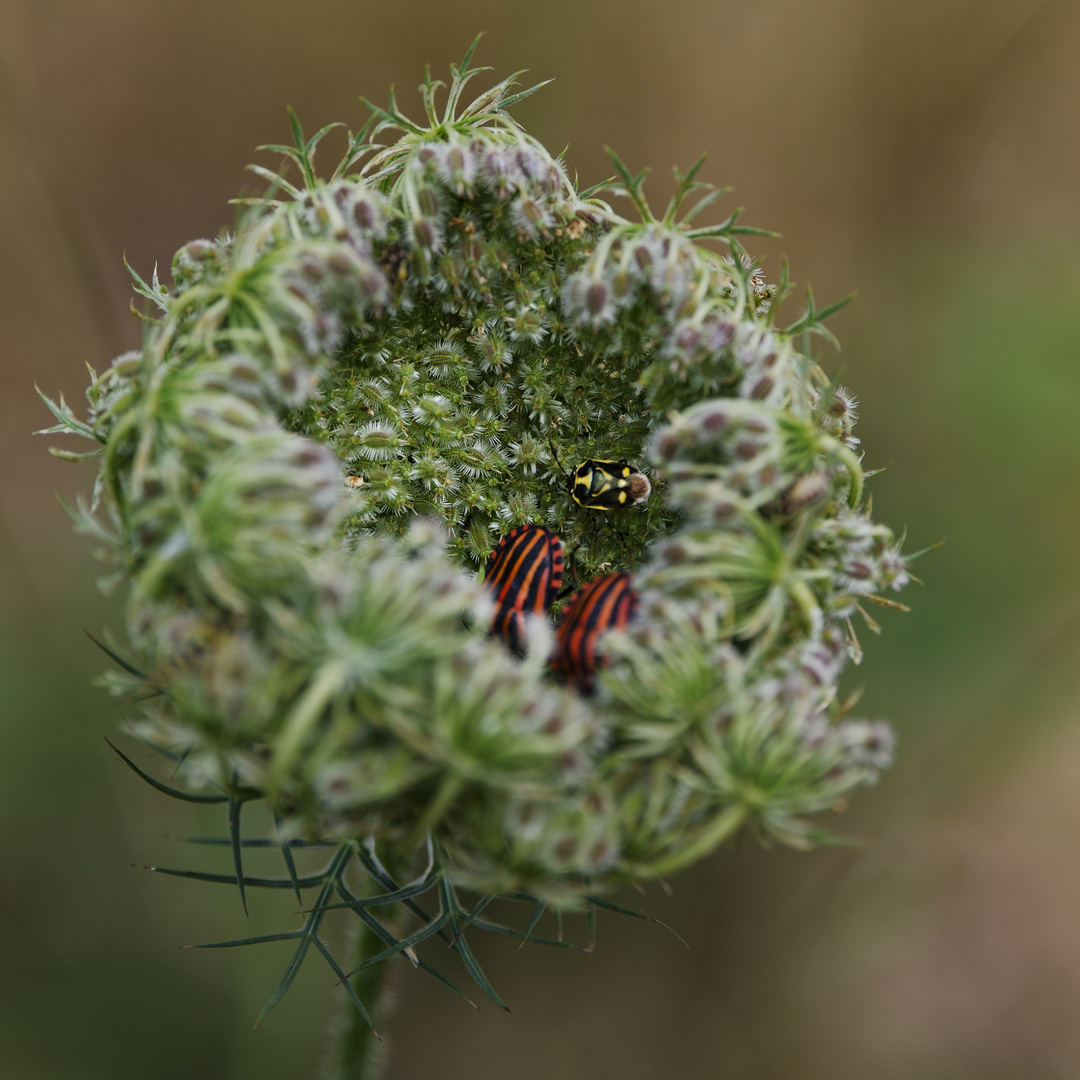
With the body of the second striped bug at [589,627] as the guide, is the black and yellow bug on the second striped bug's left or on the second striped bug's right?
on the second striped bug's right
